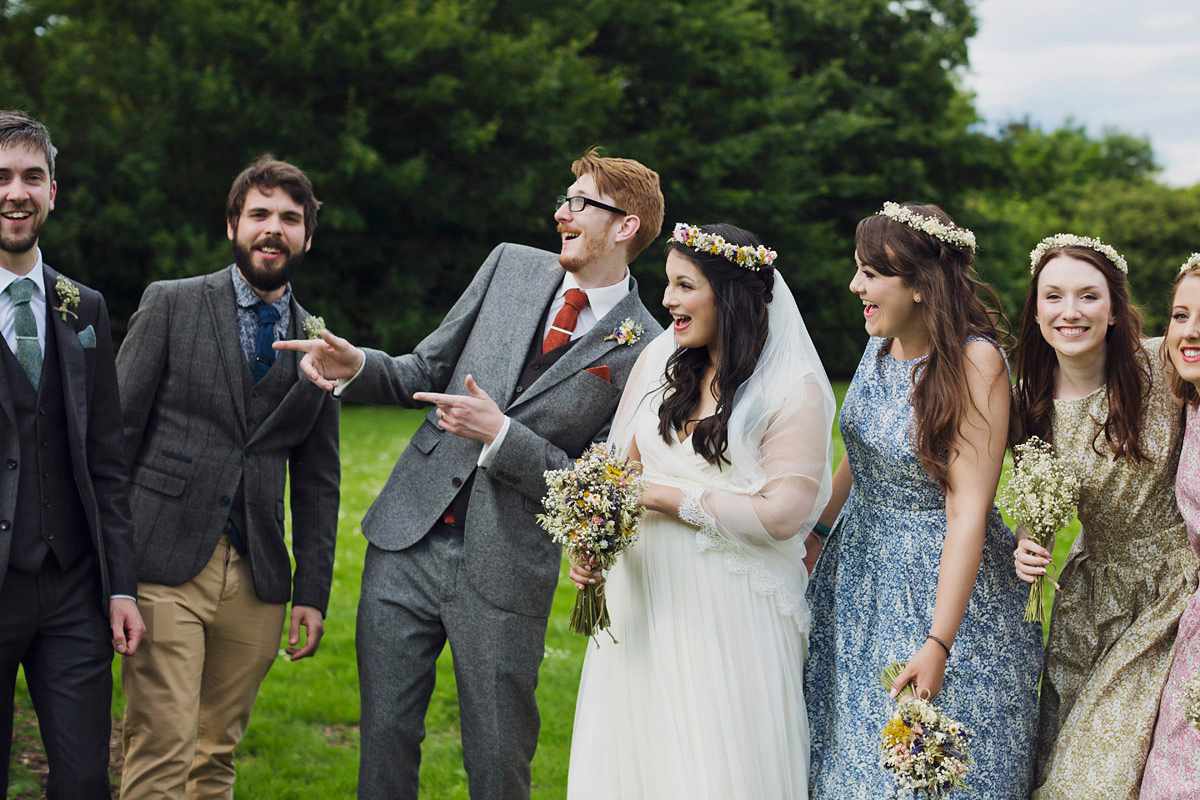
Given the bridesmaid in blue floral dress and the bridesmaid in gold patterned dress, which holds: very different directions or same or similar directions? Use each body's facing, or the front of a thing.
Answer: same or similar directions

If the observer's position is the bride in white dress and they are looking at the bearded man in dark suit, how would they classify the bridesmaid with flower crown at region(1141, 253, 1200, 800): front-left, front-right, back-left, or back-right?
back-left

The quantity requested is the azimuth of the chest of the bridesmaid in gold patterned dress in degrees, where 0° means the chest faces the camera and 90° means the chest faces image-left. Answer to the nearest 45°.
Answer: approximately 45°

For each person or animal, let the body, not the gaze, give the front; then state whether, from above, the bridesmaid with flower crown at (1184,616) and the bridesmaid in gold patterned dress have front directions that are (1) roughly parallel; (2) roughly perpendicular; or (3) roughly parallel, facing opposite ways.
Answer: roughly parallel

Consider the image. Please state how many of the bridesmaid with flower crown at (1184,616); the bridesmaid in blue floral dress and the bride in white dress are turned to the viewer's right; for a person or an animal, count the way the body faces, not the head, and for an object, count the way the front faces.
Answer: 0

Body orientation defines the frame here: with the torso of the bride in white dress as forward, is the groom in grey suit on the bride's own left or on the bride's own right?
on the bride's own right

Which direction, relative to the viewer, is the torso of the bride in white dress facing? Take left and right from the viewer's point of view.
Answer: facing the viewer and to the left of the viewer

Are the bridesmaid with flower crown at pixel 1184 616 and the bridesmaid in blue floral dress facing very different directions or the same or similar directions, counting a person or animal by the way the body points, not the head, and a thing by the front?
same or similar directions

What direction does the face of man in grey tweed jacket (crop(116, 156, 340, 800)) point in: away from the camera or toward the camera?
toward the camera

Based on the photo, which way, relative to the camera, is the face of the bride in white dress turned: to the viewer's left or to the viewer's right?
to the viewer's left

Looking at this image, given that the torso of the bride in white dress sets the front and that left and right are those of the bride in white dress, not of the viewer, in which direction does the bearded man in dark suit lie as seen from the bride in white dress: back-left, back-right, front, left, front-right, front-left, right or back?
front-right

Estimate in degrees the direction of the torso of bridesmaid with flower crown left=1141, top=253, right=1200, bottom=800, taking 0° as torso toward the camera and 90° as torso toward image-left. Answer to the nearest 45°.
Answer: approximately 45°

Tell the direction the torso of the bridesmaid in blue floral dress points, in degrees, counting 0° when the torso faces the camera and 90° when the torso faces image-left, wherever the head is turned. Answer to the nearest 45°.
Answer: approximately 45°

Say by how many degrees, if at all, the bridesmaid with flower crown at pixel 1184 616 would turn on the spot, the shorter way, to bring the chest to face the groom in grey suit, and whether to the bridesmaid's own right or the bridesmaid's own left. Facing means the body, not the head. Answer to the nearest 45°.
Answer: approximately 45° to the bridesmaid's own right

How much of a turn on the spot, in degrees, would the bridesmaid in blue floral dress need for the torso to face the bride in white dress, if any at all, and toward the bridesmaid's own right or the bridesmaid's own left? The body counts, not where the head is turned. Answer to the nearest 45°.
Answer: approximately 45° to the bridesmaid's own right
